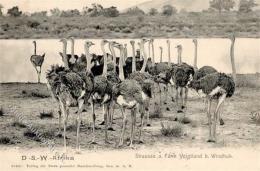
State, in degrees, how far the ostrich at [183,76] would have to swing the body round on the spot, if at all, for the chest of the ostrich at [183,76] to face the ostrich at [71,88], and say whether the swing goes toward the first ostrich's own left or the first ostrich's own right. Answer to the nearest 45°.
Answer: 0° — it already faces it

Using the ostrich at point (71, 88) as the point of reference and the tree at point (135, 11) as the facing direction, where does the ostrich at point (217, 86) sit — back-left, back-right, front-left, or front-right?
front-right

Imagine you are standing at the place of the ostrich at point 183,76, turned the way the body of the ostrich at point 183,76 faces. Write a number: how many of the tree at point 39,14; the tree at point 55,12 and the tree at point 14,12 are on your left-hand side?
0

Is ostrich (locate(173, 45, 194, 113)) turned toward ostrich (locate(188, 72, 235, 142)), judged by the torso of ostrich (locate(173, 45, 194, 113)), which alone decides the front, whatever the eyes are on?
no

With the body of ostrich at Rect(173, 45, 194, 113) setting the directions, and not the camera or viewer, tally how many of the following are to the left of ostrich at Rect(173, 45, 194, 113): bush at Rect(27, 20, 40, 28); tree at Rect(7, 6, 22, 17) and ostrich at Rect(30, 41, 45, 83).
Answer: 0

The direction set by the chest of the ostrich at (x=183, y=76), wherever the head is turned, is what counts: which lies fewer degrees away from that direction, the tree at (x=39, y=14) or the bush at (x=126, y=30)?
the tree

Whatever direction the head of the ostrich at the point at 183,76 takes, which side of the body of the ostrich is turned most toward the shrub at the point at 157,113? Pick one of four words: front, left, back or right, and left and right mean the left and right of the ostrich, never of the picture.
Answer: front
